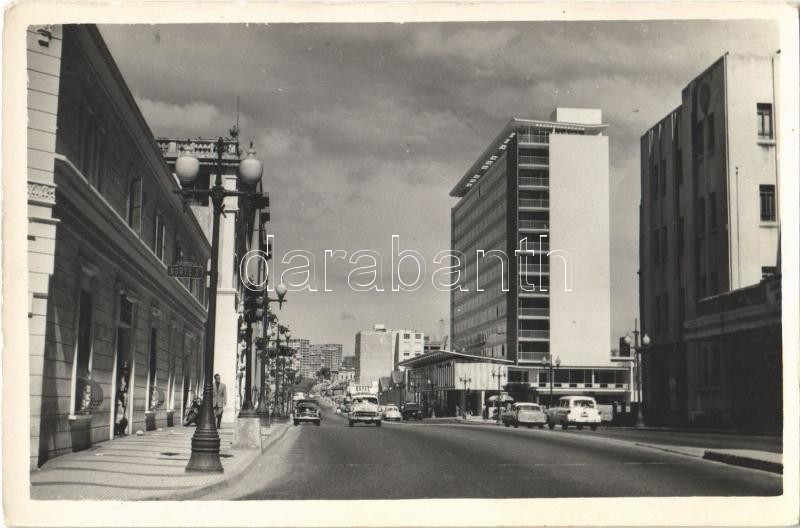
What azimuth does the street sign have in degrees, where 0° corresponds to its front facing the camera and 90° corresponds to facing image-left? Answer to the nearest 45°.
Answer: approximately 0°

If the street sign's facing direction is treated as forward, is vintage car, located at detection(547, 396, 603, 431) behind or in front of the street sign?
behind
